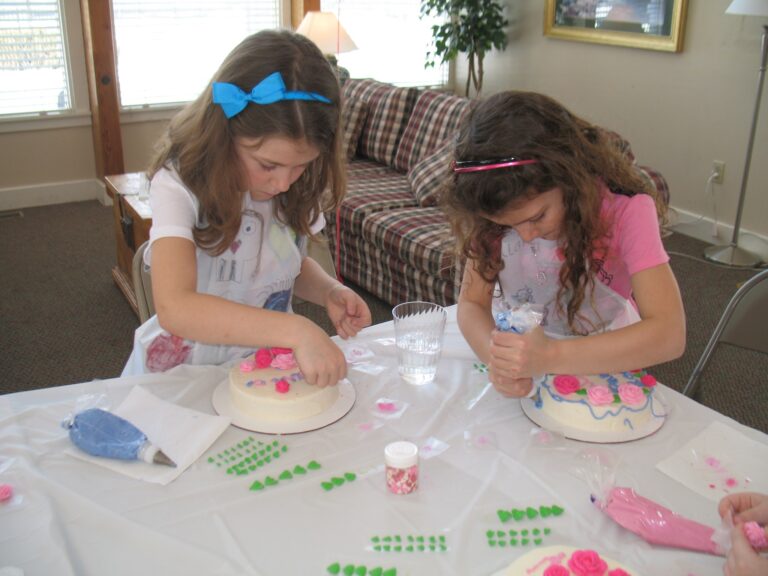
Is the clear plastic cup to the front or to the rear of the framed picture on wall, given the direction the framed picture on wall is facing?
to the front

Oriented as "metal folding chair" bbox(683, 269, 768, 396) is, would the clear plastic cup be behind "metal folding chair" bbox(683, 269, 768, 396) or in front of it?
in front

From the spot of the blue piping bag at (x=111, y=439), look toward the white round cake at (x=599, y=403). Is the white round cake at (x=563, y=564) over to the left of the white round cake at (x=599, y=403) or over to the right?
right

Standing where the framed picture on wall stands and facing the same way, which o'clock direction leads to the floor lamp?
The floor lamp is roughly at 9 o'clock from the framed picture on wall.

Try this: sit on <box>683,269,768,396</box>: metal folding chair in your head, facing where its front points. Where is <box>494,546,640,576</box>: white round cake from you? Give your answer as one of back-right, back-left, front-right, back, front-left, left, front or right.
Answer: front-left

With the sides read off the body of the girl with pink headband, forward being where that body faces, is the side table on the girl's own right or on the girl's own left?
on the girl's own right

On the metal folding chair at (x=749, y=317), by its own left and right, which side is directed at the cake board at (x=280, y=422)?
front

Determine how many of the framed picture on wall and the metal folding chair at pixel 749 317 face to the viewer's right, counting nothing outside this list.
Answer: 0

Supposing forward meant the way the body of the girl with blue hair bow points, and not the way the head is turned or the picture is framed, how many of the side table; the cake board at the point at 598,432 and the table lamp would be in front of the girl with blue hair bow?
1

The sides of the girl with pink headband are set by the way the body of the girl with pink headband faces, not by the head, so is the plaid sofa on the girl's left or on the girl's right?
on the girl's right

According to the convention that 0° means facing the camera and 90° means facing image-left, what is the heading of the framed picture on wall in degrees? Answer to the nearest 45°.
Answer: approximately 45°
